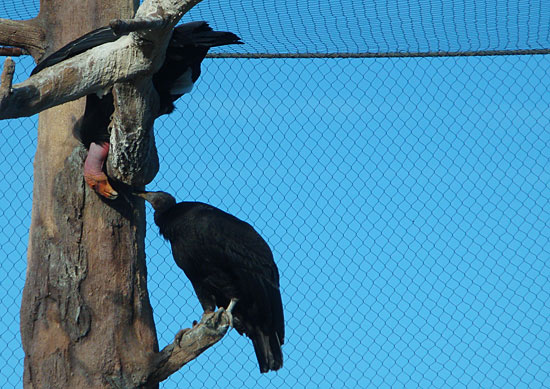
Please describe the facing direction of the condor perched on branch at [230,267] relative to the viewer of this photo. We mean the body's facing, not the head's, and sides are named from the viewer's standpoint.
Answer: facing to the left of the viewer
